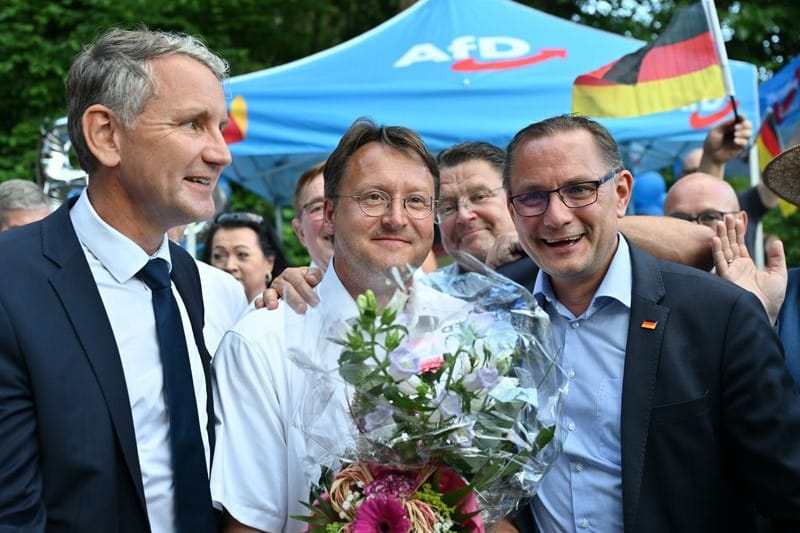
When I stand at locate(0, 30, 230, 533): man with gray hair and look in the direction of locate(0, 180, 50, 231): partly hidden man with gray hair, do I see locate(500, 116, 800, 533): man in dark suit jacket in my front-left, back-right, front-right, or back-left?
back-right

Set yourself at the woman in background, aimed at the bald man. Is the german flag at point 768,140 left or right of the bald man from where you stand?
left

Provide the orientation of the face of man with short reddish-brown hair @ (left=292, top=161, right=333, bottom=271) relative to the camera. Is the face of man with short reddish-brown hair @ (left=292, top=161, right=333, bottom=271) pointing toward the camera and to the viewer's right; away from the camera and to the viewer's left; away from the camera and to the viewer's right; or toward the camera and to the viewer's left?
toward the camera and to the viewer's right

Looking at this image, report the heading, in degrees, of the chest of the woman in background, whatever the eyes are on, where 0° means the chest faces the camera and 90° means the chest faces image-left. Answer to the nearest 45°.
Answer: approximately 45°

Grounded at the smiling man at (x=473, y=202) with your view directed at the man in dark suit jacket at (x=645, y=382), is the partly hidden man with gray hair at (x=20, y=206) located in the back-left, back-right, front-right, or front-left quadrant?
back-right

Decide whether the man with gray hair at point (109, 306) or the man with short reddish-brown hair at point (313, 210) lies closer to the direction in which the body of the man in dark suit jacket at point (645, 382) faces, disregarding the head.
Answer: the man with gray hair

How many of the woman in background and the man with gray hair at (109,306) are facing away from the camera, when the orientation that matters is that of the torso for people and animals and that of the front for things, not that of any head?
0

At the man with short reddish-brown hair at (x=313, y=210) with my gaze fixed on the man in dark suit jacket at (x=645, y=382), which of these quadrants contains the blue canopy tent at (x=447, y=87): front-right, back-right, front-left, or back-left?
back-left

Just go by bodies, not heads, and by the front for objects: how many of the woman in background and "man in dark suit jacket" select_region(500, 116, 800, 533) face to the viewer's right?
0
